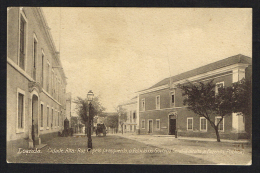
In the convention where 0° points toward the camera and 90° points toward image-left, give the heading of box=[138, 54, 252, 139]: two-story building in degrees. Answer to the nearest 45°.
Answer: approximately 45°

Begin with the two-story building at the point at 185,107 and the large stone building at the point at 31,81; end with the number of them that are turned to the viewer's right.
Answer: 1

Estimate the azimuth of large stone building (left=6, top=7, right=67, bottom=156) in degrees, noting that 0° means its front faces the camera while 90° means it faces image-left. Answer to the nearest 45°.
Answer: approximately 270°
